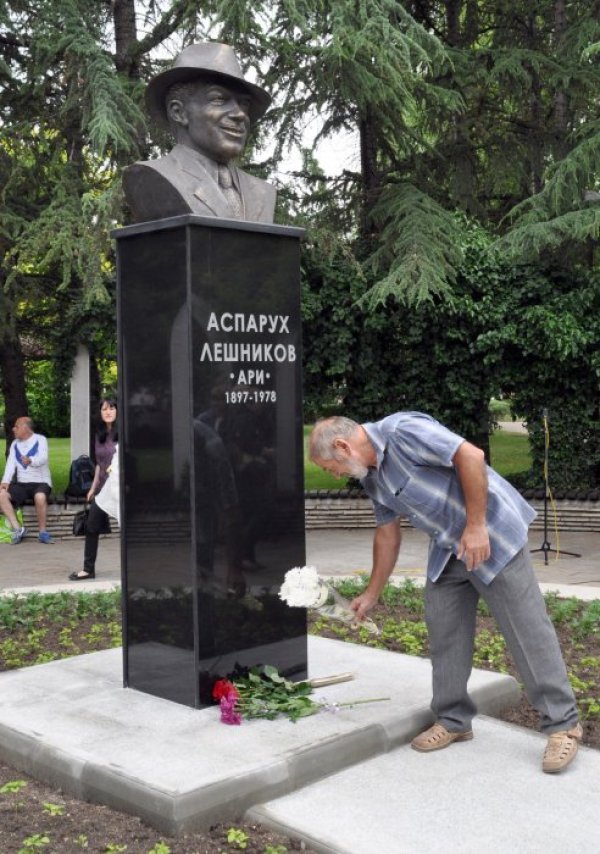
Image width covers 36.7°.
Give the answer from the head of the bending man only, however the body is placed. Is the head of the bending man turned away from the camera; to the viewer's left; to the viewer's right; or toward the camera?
to the viewer's left

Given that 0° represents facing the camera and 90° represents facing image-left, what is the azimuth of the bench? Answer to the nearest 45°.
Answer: approximately 0°

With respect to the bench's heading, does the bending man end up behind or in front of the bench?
in front

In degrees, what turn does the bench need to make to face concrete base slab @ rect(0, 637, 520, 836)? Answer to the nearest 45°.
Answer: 0° — it already faces it

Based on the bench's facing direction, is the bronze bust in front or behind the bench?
in front

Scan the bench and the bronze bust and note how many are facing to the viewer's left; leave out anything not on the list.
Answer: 0

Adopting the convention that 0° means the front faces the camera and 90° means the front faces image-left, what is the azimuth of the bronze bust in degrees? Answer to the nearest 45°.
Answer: approximately 315°

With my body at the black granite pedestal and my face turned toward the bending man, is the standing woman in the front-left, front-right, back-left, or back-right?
back-left

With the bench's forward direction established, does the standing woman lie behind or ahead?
ahead
